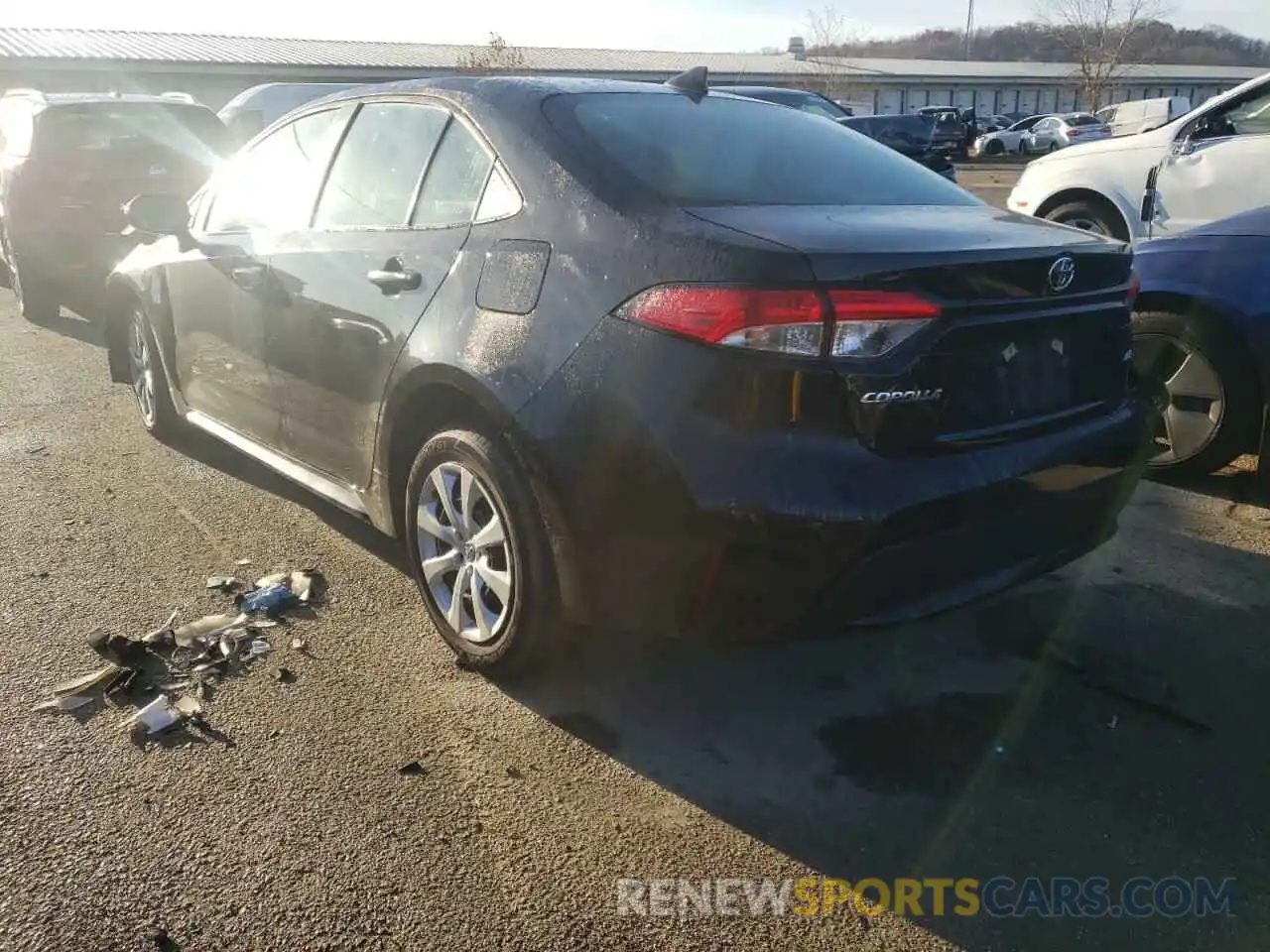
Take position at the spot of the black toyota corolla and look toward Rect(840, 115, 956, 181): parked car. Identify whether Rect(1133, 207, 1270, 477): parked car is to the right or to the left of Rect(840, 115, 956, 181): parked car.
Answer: right

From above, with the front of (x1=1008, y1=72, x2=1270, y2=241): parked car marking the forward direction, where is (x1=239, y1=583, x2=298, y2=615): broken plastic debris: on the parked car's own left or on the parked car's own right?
on the parked car's own left

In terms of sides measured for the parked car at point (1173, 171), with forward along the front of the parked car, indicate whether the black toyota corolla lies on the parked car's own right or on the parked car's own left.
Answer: on the parked car's own left

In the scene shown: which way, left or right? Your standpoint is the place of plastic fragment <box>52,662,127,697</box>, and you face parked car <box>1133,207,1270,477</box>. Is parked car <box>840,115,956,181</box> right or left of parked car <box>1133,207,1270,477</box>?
left

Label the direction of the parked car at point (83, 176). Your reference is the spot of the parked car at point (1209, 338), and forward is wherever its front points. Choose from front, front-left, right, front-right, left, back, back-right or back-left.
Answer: front

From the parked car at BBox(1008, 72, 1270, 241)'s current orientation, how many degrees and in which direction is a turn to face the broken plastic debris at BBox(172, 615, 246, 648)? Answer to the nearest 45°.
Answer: approximately 45° to its left

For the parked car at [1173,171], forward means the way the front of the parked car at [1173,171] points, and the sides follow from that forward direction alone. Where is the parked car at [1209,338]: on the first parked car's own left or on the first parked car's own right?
on the first parked car's own left

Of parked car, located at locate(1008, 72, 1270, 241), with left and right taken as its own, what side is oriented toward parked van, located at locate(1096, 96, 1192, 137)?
right

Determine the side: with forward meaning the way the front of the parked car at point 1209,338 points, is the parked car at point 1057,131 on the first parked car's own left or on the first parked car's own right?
on the first parked car's own right

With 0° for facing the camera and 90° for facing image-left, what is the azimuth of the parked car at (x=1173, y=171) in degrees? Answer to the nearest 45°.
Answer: approximately 90°

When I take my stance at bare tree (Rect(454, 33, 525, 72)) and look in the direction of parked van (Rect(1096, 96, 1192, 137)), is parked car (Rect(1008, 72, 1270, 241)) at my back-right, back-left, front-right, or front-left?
front-right

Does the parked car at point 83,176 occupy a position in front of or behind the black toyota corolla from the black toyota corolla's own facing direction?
in front

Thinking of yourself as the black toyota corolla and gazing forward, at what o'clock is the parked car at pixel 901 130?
The parked car is roughly at 2 o'clock from the black toyota corolla.

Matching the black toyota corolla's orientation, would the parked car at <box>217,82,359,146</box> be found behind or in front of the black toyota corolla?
in front
